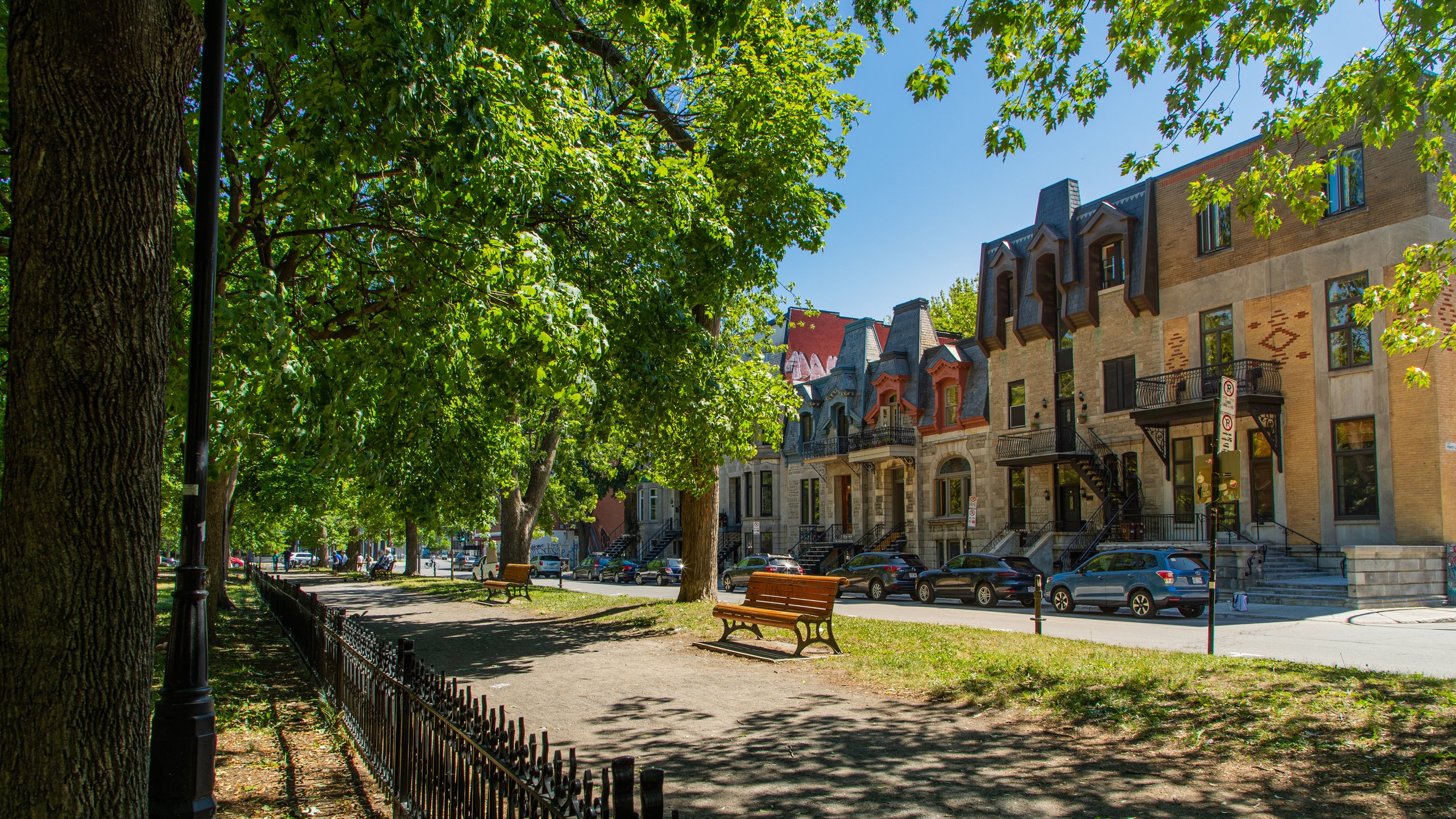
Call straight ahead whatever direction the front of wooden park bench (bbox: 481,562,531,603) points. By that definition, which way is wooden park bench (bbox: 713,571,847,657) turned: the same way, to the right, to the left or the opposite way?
the same way

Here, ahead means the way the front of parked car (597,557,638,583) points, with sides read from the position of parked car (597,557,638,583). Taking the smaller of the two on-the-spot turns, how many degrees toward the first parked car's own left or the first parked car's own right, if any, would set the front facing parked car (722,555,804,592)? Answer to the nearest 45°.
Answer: approximately 135° to the first parked car's own left

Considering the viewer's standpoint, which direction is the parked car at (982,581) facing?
facing away from the viewer and to the left of the viewer

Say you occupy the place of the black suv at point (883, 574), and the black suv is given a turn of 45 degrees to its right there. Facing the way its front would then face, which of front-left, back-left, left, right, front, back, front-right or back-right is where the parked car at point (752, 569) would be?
front-left

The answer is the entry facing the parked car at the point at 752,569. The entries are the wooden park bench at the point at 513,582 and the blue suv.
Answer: the blue suv

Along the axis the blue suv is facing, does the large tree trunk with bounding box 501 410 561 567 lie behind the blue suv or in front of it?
in front

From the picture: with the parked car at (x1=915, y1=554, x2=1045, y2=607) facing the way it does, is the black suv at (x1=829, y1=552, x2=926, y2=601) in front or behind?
in front

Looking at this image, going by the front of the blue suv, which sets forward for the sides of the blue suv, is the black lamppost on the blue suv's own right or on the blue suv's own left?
on the blue suv's own left
